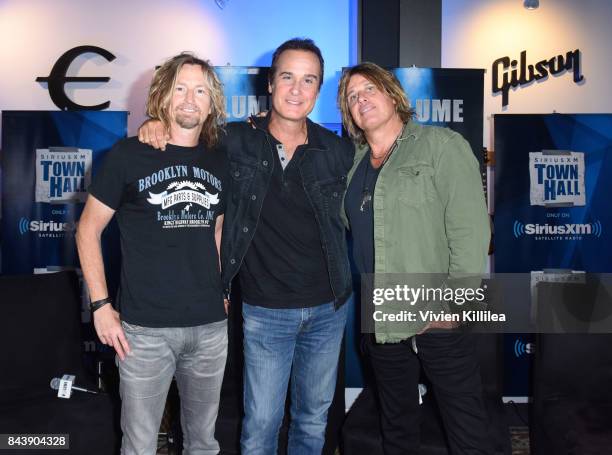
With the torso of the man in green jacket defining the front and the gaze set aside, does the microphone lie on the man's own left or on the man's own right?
on the man's own right

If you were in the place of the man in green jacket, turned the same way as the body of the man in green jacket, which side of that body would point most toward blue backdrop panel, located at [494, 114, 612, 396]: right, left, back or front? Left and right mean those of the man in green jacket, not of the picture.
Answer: back

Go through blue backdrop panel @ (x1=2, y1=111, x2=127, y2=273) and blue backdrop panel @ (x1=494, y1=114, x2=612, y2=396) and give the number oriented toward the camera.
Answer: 2

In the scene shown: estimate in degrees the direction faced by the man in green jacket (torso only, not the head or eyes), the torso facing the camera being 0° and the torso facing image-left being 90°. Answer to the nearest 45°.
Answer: approximately 45°

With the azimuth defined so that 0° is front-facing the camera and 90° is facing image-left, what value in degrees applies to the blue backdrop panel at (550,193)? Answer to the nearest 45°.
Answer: approximately 0°

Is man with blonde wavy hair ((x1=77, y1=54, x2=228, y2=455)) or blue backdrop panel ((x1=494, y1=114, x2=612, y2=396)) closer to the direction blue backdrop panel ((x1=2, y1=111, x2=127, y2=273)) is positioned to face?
the man with blonde wavy hair

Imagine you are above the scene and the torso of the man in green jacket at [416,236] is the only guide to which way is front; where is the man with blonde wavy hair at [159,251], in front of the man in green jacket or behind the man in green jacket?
in front

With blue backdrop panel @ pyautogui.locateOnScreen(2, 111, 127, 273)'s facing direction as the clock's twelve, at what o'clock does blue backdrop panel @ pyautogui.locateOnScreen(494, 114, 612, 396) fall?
blue backdrop panel @ pyautogui.locateOnScreen(494, 114, 612, 396) is roughly at 10 o'clock from blue backdrop panel @ pyautogui.locateOnScreen(2, 111, 127, 273).

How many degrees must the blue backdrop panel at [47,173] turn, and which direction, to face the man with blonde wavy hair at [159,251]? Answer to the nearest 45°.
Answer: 0° — it already faces them

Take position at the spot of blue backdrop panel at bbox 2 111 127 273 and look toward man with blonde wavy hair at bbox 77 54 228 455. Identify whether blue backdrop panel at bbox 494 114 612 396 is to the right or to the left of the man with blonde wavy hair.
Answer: left

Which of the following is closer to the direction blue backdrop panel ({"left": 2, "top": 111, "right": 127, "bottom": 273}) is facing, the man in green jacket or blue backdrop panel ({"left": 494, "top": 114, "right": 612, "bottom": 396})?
the man in green jacket

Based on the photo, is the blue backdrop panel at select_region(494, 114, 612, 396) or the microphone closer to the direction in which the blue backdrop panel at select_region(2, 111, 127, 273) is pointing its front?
the microphone
